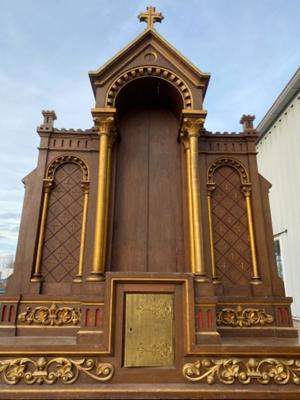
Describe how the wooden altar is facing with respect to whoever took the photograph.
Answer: facing the viewer
